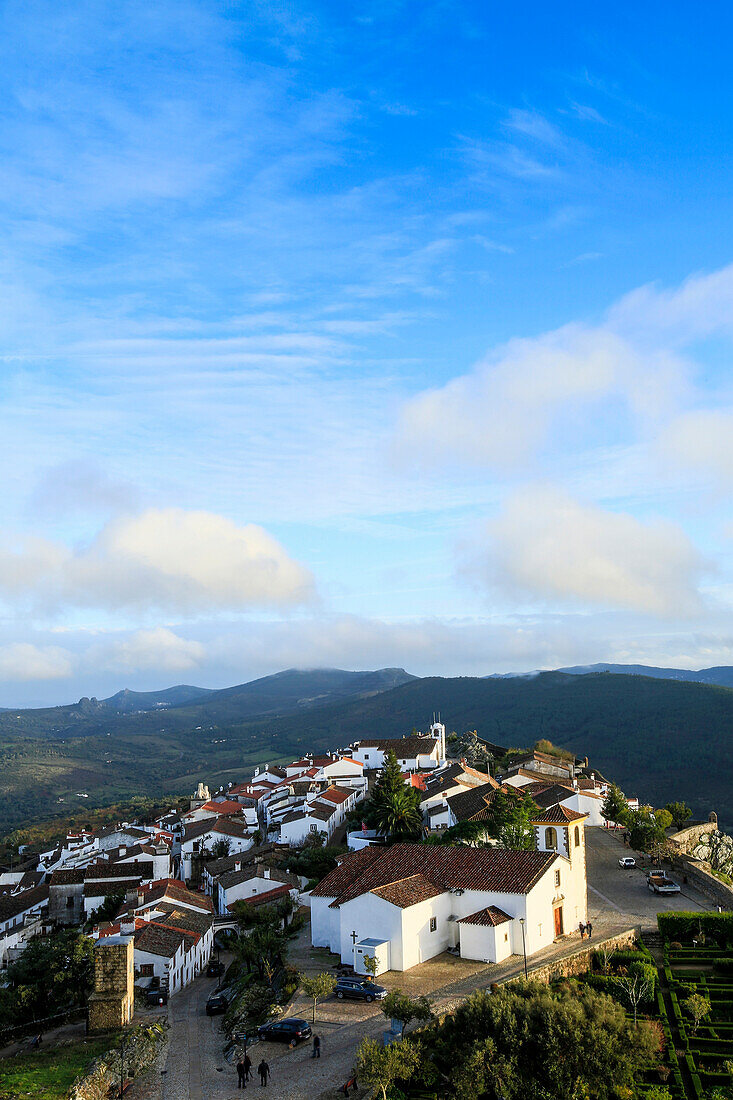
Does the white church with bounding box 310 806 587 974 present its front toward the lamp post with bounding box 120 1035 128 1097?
no

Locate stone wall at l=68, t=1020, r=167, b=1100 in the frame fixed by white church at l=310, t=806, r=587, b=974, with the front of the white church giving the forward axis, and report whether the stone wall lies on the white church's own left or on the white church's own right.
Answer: on the white church's own right

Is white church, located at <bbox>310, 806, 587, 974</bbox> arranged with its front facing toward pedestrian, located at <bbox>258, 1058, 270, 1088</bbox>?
no

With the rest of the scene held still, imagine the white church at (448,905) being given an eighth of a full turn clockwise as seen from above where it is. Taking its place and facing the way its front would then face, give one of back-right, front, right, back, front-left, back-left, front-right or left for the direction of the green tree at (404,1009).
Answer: front

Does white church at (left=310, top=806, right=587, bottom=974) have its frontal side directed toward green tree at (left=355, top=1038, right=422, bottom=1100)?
no

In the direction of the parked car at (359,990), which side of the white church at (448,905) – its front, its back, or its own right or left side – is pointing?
right

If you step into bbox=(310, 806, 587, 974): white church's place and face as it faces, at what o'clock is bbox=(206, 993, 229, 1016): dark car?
The dark car is roughly at 4 o'clock from the white church.

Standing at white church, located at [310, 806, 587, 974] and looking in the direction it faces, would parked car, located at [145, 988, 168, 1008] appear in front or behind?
behind

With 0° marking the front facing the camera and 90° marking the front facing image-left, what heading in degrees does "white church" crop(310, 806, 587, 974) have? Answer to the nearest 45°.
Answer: approximately 315°

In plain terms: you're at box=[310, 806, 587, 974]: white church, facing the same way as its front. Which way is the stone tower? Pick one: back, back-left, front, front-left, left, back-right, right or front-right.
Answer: right

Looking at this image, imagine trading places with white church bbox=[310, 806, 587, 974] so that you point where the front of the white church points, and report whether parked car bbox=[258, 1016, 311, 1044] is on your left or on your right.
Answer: on your right

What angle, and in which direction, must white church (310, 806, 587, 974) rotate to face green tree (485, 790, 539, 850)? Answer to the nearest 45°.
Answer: approximately 135° to its left

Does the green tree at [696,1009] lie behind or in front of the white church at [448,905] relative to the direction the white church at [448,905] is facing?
in front

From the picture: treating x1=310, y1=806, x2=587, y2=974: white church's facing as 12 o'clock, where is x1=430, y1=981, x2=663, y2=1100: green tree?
The green tree is roughly at 1 o'clock from the white church.
